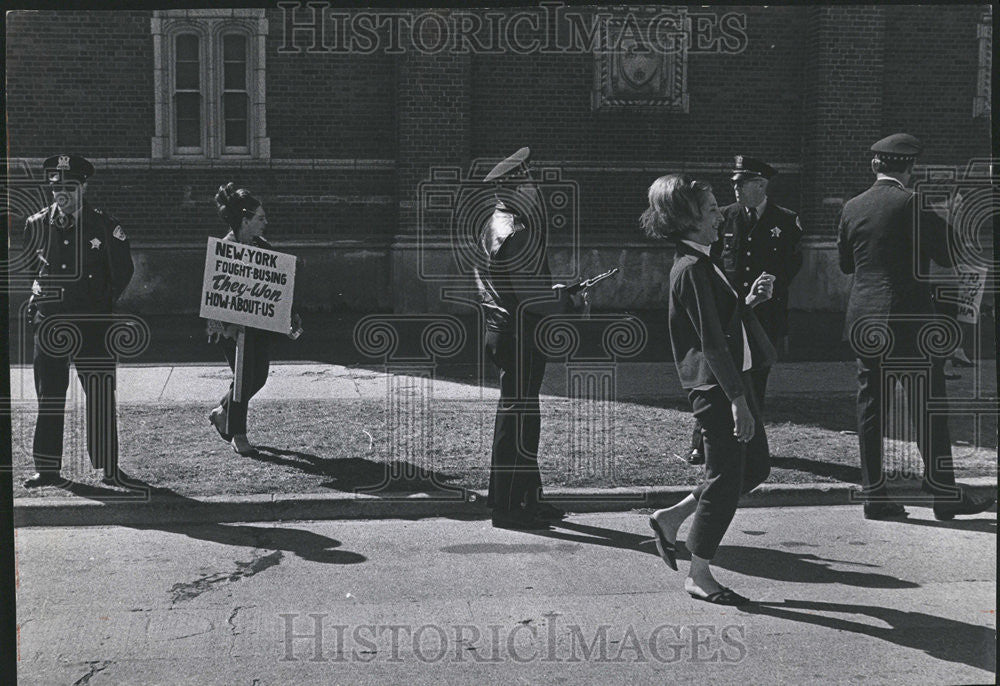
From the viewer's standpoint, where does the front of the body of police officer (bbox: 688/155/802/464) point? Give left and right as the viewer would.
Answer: facing the viewer and to the left of the viewer

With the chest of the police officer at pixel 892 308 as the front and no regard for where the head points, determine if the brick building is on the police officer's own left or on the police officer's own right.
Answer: on the police officer's own left

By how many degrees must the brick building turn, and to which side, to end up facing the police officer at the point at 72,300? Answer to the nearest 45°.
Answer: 0° — it already faces them

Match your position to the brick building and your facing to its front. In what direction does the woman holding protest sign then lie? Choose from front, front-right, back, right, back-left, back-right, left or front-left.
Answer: front

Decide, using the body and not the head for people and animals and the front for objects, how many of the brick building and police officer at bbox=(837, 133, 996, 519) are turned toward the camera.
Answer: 1

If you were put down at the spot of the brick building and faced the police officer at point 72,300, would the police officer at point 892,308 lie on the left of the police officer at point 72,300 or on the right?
left

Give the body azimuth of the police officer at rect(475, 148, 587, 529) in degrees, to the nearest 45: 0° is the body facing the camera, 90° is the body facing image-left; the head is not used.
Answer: approximately 270°

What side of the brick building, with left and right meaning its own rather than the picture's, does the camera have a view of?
front

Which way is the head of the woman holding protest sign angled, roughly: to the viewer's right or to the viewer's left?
to the viewer's right
